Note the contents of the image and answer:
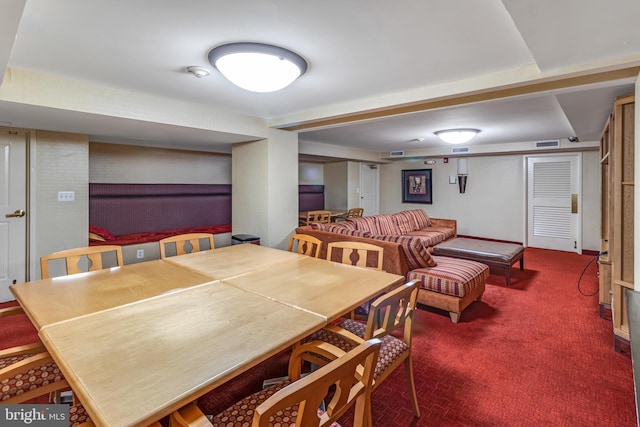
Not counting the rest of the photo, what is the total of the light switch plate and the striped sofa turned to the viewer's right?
1

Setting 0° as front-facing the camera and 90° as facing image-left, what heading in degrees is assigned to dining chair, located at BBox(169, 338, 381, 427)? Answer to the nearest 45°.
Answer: approximately 135°

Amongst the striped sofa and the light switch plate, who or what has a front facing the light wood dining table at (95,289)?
the light switch plate

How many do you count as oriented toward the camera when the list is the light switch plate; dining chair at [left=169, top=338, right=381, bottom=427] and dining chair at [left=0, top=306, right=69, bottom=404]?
1

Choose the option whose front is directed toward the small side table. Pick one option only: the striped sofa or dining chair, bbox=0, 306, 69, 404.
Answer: the dining chair

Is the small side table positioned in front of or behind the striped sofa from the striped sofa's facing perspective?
behind

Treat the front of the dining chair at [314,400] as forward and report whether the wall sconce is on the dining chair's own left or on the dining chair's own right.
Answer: on the dining chair's own right
